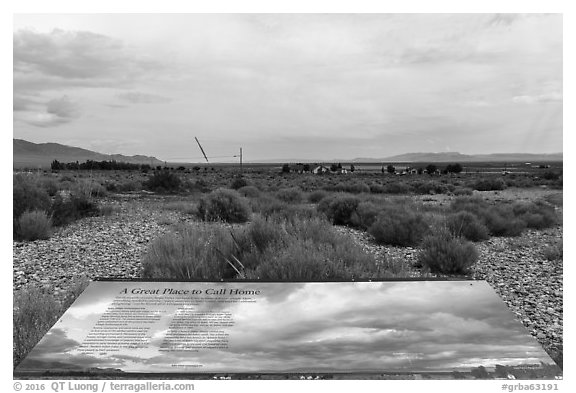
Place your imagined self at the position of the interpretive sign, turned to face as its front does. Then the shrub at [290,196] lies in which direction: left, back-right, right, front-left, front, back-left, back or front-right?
back

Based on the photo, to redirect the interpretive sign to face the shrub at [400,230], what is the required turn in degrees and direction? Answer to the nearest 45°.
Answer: approximately 180°

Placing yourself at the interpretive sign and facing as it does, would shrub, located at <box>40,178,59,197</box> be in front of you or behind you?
behind

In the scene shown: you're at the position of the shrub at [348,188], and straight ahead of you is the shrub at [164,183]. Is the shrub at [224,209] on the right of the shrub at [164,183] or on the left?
left

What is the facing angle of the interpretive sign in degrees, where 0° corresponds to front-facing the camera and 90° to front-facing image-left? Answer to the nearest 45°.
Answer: approximately 0°

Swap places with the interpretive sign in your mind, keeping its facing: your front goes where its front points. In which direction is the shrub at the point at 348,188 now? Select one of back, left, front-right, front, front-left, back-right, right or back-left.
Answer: back

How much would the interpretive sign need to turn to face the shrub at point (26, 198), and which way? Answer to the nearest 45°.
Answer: approximately 135° to its right

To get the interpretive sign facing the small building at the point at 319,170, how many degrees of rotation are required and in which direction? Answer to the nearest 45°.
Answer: approximately 180°

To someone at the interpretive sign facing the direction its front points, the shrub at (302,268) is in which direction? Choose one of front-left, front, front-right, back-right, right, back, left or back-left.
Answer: back

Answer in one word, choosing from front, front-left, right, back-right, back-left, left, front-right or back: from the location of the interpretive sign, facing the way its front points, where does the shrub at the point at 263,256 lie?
back

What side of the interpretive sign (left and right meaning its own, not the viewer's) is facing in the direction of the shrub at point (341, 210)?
back

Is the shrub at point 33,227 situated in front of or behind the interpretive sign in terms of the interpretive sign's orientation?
behind

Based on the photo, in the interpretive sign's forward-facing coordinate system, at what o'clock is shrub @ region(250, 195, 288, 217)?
The shrub is roughly at 6 o'clock from the interpretive sign.
